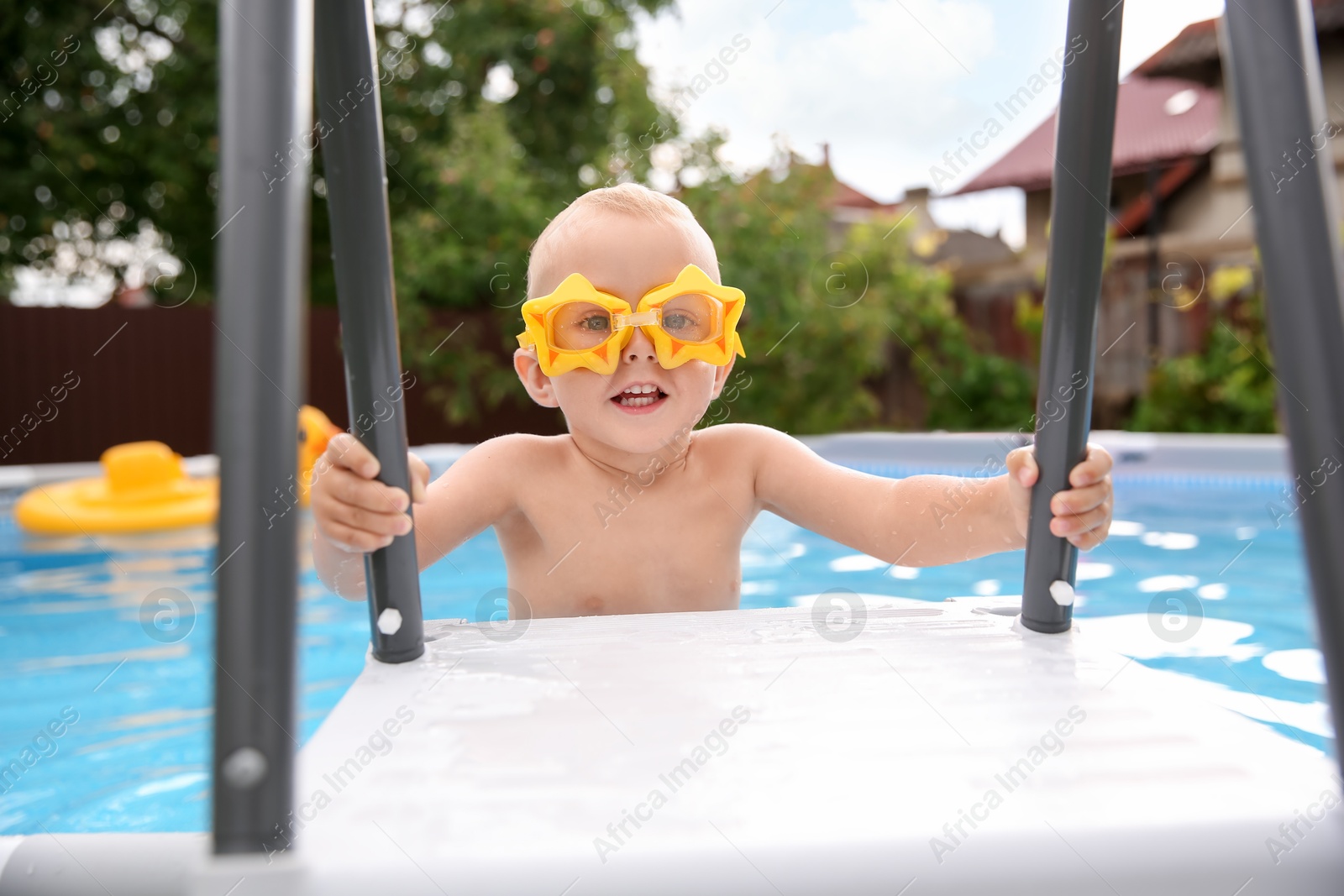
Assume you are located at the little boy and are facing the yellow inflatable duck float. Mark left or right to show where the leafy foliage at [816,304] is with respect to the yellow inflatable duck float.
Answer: right

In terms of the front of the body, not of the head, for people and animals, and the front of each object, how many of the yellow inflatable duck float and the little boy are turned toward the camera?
1

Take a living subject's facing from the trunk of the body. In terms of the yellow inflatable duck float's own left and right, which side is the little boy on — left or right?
on its right

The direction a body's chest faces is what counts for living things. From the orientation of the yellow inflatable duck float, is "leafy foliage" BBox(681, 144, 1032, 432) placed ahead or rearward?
ahead

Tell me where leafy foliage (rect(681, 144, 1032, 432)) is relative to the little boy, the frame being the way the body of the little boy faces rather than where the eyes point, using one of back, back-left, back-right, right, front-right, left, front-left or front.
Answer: back

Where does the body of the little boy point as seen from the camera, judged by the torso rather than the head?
toward the camera
